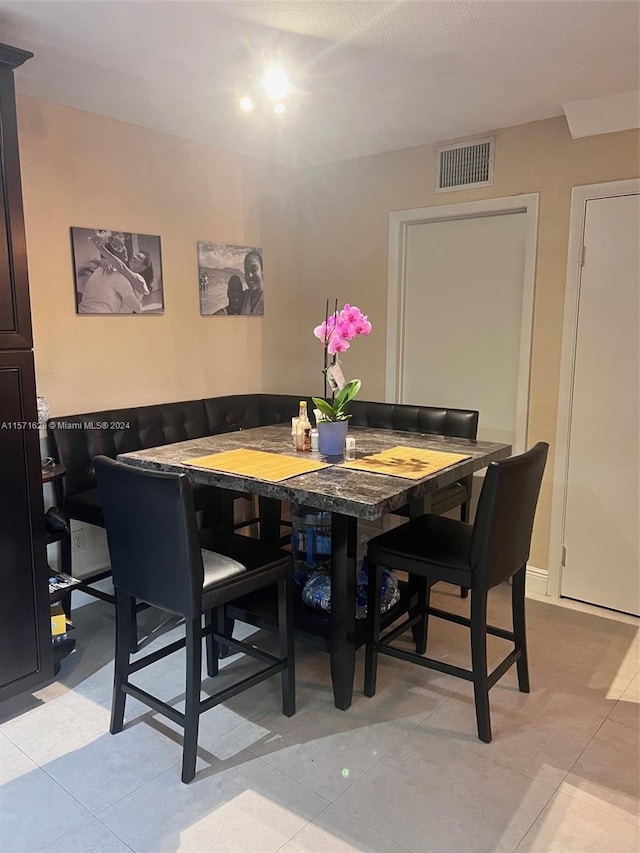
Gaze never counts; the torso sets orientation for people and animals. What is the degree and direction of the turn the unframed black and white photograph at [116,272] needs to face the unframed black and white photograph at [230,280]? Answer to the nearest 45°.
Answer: approximately 90° to its left

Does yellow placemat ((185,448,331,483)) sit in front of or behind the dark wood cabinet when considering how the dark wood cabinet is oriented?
in front

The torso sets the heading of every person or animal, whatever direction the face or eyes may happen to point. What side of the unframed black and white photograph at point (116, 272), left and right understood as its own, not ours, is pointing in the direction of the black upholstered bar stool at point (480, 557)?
front

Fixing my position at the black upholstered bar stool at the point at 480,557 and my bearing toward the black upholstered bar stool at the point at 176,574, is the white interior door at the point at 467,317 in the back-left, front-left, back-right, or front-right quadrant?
back-right

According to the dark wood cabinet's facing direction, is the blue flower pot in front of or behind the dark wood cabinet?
in front

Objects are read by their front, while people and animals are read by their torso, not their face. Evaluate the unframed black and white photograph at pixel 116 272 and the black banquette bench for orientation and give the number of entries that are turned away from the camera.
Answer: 0

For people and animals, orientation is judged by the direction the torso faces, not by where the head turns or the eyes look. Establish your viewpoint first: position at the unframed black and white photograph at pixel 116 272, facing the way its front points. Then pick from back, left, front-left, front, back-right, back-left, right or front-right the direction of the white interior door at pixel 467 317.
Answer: front-left

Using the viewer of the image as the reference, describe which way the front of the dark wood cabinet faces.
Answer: facing the viewer and to the right of the viewer

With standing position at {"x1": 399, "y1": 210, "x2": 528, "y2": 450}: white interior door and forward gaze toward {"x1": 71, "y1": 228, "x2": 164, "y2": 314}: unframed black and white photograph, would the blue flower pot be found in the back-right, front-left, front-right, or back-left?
front-left

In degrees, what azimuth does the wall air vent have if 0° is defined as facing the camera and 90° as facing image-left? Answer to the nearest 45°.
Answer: approximately 45°

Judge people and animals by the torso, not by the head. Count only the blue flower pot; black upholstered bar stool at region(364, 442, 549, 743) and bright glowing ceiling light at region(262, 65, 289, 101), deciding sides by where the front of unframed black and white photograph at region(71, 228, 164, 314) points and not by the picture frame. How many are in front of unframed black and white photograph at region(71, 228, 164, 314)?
3

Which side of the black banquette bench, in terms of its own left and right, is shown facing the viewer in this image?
front

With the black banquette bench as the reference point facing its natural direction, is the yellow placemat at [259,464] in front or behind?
in front
